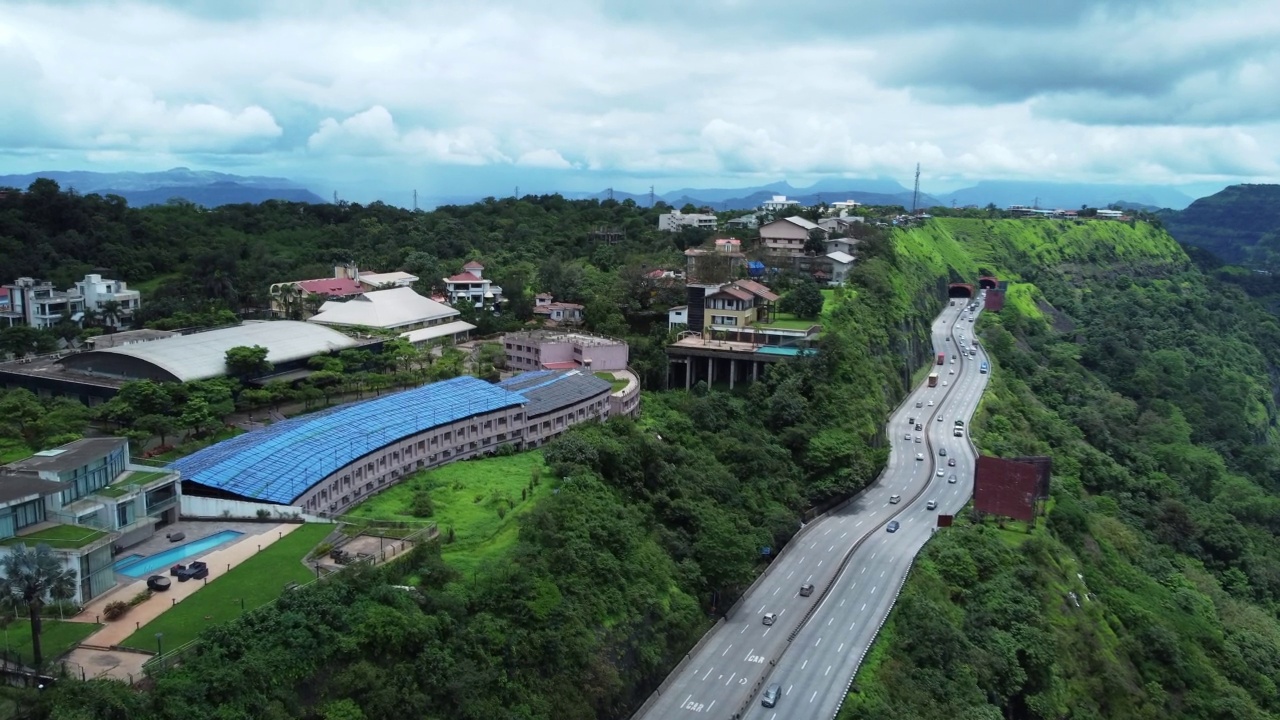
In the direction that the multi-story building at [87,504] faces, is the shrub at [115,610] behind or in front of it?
in front

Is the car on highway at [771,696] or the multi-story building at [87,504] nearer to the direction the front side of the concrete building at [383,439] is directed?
the car on highway

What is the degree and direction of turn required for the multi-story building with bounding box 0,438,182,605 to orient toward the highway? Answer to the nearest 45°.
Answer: approximately 45° to its left

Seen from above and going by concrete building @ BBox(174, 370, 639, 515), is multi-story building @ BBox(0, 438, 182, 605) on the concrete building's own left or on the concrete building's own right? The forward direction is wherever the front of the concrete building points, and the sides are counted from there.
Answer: on the concrete building's own right

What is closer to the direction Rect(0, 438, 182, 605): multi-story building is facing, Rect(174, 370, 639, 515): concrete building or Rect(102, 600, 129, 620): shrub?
the shrub

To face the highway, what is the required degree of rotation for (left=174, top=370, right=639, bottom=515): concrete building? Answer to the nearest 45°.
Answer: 0° — it already faces it

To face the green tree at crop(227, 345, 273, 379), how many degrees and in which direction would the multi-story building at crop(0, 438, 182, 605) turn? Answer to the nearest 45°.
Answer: approximately 135° to its left

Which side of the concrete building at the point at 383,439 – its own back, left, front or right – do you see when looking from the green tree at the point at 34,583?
right

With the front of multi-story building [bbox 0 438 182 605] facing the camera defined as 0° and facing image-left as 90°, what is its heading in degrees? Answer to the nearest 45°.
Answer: approximately 315°
